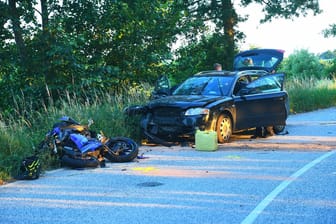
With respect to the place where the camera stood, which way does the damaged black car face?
facing the viewer and to the left of the viewer

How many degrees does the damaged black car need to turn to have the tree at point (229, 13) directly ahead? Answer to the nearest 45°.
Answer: approximately 135° to its right

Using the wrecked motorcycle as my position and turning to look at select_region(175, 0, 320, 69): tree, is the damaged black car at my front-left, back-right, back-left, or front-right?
front-right

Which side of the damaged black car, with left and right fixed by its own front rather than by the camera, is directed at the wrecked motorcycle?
front

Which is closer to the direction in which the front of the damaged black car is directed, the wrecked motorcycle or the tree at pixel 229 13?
the wrecked motorcycle

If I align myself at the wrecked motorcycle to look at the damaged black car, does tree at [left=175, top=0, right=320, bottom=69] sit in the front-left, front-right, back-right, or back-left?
front-left

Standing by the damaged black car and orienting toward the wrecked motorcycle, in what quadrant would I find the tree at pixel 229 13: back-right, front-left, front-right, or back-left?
back-right
